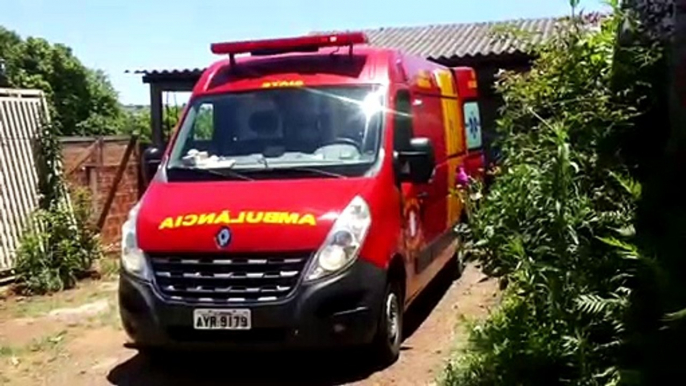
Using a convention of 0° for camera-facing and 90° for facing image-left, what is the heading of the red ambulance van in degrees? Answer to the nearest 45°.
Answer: approximately 45°

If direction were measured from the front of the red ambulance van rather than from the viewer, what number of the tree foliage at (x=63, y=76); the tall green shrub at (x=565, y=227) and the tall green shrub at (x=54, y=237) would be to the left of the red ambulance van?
1

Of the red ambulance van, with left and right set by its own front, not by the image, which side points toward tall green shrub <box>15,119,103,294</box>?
right

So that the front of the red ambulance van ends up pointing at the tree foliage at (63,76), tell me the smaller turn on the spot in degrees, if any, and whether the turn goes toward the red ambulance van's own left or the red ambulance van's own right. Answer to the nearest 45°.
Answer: approximately 135° to the red ambulance van's own right

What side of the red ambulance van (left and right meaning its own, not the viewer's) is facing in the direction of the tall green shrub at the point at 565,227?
left
